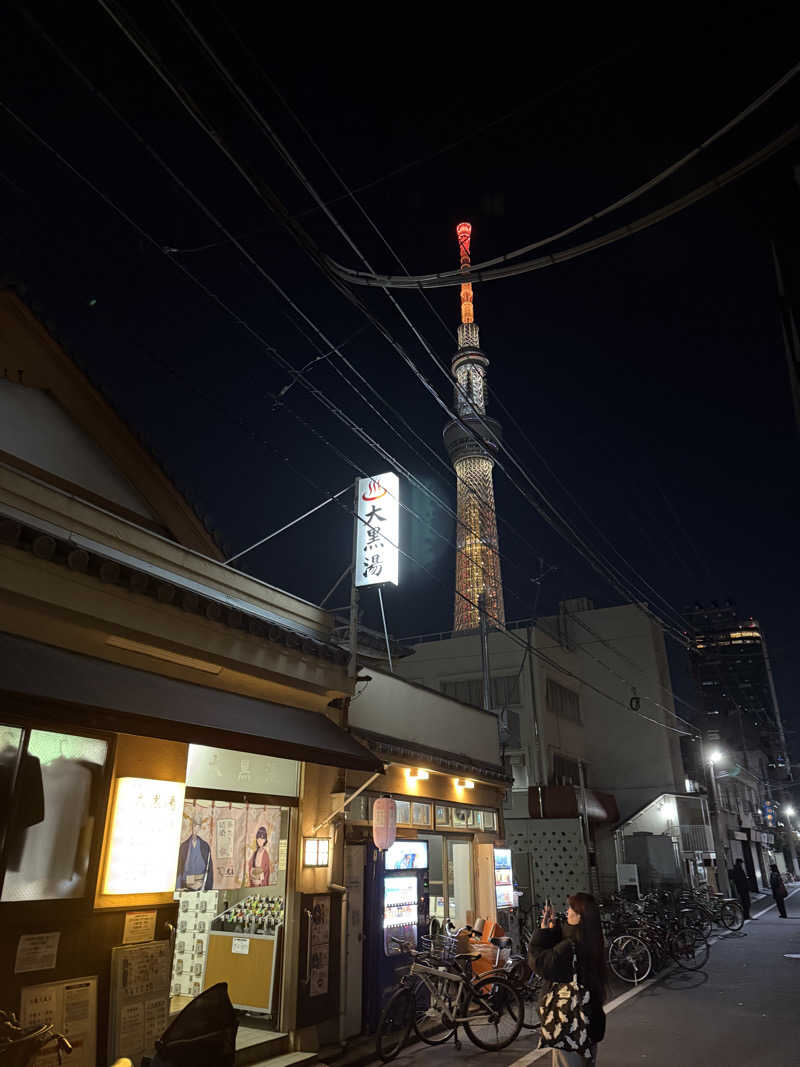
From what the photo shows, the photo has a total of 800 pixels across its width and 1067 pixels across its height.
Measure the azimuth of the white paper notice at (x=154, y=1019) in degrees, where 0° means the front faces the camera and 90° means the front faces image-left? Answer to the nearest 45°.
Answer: approximately 315°

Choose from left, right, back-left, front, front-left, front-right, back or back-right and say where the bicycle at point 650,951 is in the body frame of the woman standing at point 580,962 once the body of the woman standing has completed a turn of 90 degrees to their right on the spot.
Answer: front

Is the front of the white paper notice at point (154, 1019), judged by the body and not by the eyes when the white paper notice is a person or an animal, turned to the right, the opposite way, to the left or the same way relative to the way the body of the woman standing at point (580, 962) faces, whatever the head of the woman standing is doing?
the opposite way

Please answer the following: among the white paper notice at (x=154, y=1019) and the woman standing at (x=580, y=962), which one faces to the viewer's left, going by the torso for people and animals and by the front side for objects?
the woman standing

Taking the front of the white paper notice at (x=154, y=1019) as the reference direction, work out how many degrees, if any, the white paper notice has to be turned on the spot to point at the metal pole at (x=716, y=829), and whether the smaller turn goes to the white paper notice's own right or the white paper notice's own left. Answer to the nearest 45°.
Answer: approximately 90° to the white paper notice's own left

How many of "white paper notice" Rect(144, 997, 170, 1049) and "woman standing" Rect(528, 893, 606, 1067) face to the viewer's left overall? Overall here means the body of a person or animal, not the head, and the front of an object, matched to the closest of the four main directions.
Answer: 1

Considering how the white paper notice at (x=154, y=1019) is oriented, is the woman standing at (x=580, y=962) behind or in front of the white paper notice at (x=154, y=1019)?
in front

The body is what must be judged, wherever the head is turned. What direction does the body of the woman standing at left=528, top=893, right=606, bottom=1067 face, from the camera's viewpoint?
to the viewer's left
